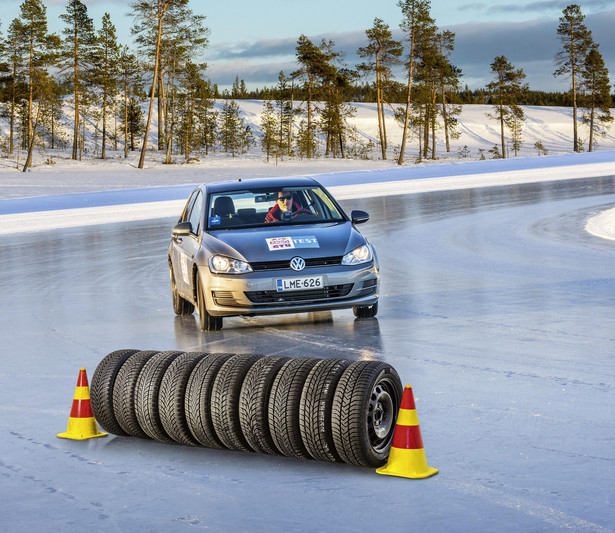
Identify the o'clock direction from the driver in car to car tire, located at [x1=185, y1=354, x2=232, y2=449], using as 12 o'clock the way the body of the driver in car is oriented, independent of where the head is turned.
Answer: The car tire is roughly at 12 o'clock from the driver in car.

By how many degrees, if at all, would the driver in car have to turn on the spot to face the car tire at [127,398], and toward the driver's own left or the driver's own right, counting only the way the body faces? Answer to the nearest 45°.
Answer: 0° — they already face it

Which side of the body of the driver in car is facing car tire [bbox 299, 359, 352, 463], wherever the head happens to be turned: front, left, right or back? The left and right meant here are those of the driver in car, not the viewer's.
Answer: front

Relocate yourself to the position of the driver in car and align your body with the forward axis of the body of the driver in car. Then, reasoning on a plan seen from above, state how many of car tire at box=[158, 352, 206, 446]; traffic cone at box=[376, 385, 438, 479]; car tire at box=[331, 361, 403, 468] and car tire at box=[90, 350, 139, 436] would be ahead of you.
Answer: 4

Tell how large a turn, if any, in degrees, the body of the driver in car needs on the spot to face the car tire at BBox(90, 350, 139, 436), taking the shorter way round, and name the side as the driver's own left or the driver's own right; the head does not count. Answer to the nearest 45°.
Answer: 0° — they already face it

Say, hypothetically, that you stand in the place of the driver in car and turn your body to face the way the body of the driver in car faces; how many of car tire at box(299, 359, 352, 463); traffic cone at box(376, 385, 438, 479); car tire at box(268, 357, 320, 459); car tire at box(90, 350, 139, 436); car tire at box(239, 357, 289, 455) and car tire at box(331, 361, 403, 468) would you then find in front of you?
6

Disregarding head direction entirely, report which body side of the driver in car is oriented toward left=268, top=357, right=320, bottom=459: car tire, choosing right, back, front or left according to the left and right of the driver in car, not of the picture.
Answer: front

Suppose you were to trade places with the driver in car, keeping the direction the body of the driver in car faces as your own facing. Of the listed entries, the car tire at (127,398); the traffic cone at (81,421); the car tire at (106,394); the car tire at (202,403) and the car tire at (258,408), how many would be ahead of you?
5

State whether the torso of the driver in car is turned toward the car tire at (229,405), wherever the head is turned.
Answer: yes

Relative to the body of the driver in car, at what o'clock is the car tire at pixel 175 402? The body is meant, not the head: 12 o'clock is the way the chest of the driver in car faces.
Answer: The car tire is roughly at 12 o'clock from the driver in car.

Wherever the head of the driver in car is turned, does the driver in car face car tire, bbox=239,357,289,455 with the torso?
yes

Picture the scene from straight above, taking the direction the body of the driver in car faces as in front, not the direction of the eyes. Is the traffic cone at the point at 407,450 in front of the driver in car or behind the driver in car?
in front

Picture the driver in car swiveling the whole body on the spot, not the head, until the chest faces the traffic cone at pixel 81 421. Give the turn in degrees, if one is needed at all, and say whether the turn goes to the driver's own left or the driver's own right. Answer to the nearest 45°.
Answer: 0° — they already face it

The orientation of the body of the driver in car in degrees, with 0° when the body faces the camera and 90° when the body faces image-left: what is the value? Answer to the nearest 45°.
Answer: approximately 0°
